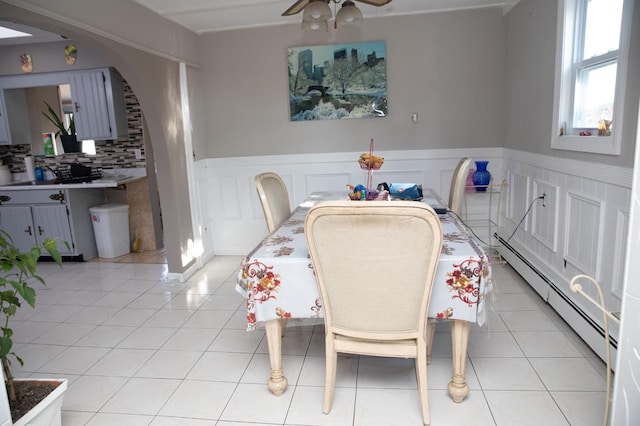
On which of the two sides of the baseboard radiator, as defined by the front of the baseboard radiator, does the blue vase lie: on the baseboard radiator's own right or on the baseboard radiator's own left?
on the baseboard radiator's own right

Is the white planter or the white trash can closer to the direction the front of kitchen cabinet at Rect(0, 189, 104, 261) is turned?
the white planter

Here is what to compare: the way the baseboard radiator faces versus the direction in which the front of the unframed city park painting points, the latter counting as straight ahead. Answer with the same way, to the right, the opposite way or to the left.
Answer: to the right

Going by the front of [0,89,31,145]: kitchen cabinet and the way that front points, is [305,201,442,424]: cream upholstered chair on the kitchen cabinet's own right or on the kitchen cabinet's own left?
on the kitchen cabinet's own left

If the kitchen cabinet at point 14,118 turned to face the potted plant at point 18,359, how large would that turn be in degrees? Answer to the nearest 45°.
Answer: approximately 45° to its left

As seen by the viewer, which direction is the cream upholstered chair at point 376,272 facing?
away from the camera

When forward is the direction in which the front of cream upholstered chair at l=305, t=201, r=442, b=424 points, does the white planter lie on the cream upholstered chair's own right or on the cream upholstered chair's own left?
on the cream upholstered chair's own left

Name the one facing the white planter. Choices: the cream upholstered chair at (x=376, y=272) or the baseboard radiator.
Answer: the baseboard radiator

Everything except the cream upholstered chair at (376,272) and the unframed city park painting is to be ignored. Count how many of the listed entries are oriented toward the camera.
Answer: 1

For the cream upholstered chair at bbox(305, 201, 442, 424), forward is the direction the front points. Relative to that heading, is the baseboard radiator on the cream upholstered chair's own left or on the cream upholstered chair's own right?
on the cream upholstered chair's own right

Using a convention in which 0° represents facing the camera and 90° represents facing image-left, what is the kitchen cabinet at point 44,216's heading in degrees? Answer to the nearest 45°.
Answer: approximately 45°

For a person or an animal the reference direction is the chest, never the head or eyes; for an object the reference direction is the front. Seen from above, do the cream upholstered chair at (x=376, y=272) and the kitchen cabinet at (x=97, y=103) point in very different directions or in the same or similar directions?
very different directions

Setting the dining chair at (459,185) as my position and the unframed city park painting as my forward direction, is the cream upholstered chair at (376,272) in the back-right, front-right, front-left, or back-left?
back-left

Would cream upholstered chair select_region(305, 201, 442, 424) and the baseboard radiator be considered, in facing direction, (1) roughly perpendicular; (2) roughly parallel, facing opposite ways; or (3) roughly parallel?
roughly perpendicular
